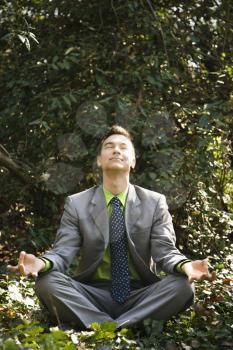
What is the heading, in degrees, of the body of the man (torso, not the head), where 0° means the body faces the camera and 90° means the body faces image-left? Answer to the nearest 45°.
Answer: approximately 0°
